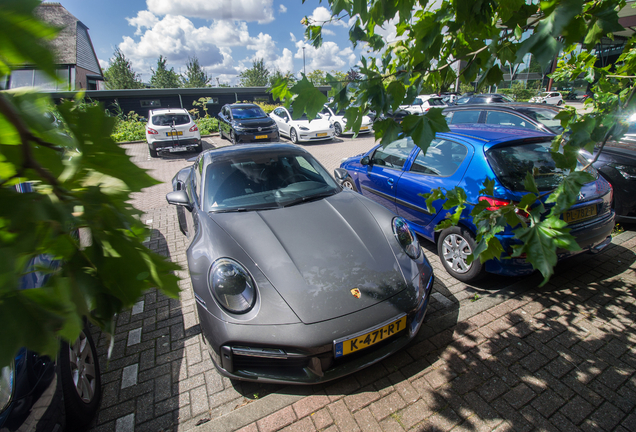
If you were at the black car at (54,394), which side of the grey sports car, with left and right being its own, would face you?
right

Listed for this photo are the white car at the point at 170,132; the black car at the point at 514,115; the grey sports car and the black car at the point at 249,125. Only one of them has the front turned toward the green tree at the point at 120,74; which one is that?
the white car

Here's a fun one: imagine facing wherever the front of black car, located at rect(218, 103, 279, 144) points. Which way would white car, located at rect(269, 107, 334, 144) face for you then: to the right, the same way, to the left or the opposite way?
the same way

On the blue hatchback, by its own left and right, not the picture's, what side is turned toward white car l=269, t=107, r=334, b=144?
front

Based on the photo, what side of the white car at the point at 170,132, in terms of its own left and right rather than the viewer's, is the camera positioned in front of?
back

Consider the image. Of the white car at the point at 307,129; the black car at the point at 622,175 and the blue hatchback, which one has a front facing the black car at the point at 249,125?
the blue hatchback

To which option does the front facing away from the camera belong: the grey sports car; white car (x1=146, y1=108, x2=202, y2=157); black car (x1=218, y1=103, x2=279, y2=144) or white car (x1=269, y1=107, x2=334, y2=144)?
white car (x1=146, y1=108, x2=202, y2=157)

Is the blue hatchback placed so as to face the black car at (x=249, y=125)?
yes

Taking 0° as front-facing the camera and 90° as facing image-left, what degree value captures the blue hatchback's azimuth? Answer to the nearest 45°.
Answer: approximately 135°

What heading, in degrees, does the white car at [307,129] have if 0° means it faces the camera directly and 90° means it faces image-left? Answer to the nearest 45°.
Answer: approximately 315°

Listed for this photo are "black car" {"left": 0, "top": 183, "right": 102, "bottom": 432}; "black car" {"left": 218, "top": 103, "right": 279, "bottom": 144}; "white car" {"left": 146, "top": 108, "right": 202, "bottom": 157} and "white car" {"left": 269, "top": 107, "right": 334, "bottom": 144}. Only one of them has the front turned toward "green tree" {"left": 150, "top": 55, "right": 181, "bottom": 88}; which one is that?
"white car" {"left": 146, "top": 108, "right": 202, "bottom": 157}
